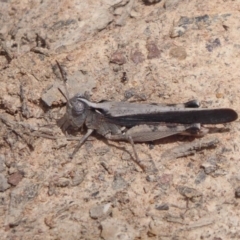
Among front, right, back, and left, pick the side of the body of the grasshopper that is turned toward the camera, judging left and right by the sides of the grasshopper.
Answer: left
